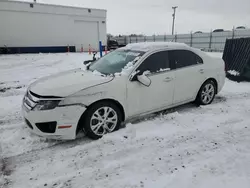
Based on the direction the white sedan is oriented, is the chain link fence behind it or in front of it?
behind

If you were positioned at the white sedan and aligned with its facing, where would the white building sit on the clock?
The white building is roughly at 4 o'clock from the white sedan.

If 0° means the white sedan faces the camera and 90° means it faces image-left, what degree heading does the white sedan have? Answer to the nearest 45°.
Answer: approximately 45°
